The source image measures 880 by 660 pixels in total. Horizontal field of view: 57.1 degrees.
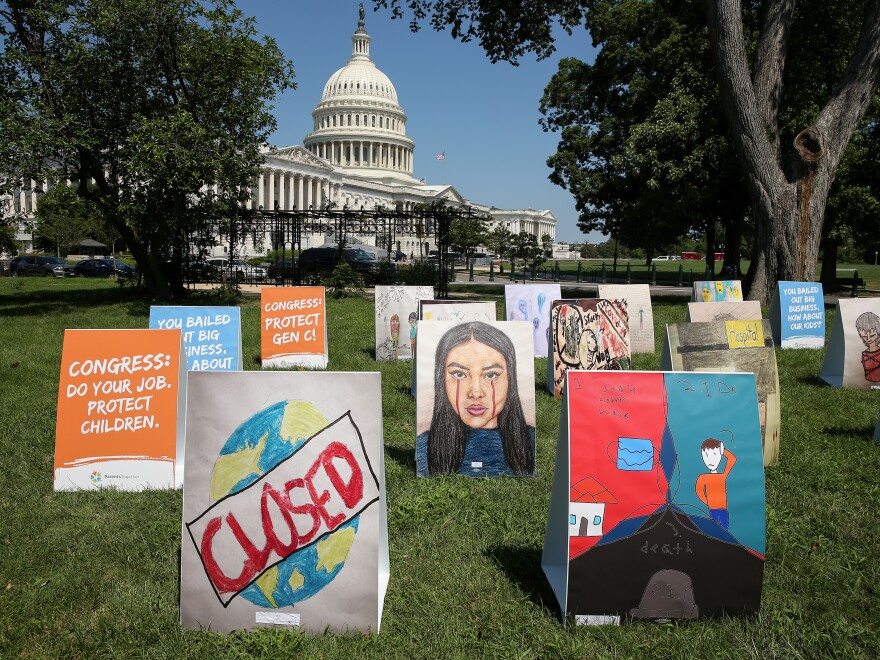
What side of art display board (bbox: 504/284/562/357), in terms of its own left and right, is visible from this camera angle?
front

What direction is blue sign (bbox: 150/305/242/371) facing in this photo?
toward the camera

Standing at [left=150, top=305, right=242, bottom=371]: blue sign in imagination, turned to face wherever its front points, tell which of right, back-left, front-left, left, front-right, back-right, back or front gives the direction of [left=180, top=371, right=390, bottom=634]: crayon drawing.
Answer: front

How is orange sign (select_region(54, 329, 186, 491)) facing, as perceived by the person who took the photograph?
facing the viewer

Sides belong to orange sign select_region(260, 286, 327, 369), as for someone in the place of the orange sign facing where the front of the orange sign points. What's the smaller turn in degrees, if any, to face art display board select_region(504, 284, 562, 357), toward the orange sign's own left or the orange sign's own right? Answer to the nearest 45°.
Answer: approximately 90° to the orange sign's own left

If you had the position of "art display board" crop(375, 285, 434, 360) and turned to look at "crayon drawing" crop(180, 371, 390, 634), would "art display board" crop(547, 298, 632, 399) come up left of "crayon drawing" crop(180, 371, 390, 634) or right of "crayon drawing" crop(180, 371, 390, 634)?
left

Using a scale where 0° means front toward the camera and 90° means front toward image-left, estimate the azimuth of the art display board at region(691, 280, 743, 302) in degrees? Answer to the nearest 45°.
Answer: approximately 0°

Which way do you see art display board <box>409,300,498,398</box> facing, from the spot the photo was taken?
facing the viewer

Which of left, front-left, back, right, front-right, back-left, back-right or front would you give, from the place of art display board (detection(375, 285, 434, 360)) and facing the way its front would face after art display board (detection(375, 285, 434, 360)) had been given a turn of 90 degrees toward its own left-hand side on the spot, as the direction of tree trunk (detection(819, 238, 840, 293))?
front-left

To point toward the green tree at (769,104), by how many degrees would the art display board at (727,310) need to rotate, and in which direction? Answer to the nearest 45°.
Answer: approximately 180°

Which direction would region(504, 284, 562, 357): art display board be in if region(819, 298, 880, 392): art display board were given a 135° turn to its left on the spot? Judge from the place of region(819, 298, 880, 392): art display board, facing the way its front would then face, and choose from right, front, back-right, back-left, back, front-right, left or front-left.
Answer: back-left

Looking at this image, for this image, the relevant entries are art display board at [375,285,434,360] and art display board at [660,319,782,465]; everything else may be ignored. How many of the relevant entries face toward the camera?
2

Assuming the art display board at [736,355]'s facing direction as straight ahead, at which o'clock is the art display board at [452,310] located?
the art display board at [452,310] is roughly at 4 o'clock from the art display board at [736,355].

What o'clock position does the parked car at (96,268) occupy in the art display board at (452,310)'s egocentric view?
The parked car is roughly at 5 o'clock from the art display board.

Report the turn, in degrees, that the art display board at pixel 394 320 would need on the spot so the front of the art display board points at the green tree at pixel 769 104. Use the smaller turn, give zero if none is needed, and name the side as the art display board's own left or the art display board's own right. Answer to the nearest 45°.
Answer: approximately 135° to the art display board's own left

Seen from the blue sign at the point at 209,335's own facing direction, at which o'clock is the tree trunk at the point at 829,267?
The tree trunk is roughly at 8 o'clock from the blue sign.
